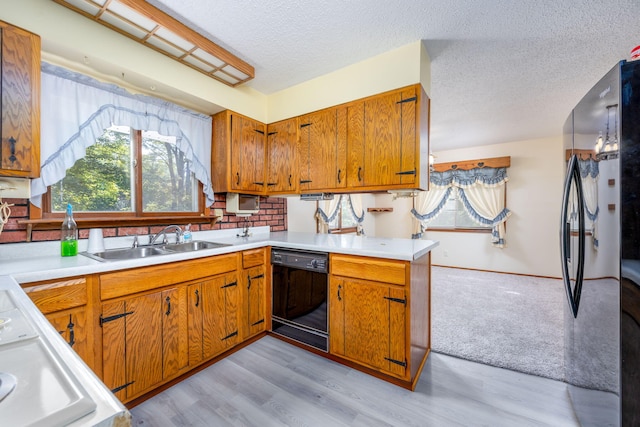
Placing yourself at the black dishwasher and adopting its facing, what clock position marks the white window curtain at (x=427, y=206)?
The white window curtain is roughly at 6 o'clock from the black dishwasher.

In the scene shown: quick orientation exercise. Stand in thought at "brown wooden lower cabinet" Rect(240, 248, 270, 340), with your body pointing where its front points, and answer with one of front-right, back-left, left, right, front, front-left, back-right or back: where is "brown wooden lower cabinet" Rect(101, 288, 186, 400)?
right

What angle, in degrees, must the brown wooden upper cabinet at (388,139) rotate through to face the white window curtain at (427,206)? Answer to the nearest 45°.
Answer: approximately 135° to its right

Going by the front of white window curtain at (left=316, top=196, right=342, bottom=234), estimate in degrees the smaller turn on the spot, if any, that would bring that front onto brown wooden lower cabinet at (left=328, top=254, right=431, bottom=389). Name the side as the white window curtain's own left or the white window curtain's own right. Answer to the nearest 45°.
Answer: approximately 45° to the white window curtain's own left

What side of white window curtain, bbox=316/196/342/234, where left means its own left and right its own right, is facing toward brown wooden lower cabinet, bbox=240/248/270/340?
front

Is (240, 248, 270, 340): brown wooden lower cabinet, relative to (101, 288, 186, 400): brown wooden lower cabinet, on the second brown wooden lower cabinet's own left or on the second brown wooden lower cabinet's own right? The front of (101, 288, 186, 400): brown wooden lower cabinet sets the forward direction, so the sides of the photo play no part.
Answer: on the second brown wooden lower cabinet's own left

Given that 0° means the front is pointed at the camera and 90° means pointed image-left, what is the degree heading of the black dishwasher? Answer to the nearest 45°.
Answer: approximately 45°

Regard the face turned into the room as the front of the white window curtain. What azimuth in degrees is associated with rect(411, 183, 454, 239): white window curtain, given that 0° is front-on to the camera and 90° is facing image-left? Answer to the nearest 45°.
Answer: approximately 0°
